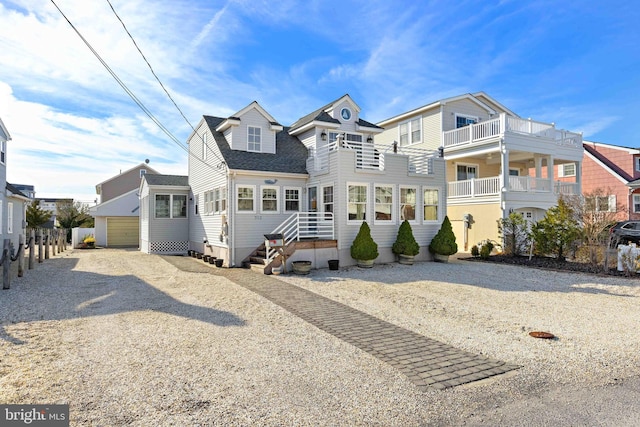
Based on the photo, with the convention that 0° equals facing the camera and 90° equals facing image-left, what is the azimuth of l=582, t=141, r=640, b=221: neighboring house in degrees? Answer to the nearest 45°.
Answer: approximately 315°

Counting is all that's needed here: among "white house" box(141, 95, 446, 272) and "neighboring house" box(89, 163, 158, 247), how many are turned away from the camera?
0

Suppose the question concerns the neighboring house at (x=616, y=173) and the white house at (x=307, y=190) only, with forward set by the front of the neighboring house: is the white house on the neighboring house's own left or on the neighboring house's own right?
on the neighboring house's own right

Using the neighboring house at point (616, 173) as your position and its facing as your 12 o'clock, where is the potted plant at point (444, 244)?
The potted plant is roughly at 2 o'clock from the neighboring house.

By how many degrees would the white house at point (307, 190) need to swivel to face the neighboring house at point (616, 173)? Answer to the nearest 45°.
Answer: approximately 90° to its left

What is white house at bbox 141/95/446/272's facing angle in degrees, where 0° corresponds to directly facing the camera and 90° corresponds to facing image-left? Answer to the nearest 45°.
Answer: approximately 315°

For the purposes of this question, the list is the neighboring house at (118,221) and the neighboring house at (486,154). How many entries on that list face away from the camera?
0

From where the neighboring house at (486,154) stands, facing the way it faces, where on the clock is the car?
The car is roughly at 10 o'clock from the neighboring house.

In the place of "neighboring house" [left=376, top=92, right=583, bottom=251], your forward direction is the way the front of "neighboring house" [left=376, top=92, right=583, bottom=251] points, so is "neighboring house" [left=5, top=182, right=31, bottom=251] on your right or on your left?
on your right

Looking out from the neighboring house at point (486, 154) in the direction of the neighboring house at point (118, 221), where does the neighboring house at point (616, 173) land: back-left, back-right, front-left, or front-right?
back-right

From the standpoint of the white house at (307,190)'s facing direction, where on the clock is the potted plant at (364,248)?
The potted plant is roughly at 12 o'clock from the white house.

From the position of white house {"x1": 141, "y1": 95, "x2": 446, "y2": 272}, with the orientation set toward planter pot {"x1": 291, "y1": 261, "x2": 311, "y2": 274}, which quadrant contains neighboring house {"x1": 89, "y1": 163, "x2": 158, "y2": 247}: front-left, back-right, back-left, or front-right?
back-right

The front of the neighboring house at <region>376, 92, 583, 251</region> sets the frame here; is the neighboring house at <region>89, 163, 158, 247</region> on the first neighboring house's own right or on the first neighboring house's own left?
on the first neighboring house's own right
